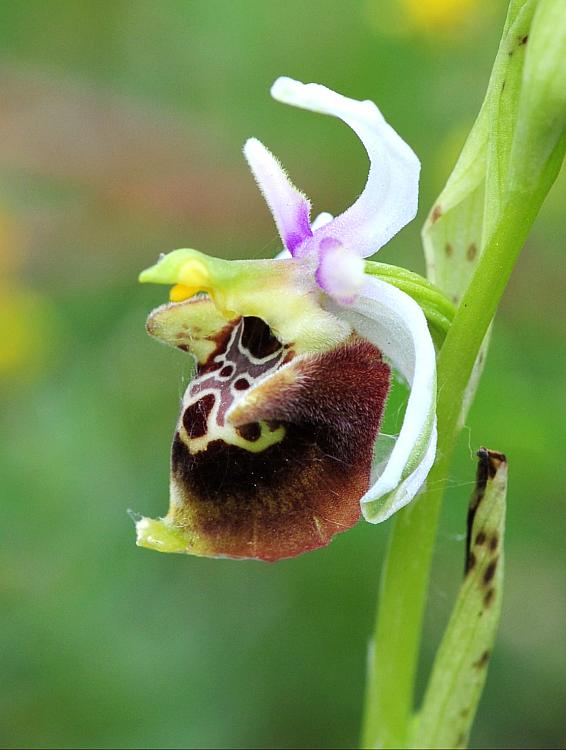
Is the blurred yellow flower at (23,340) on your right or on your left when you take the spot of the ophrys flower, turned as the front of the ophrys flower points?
on your right

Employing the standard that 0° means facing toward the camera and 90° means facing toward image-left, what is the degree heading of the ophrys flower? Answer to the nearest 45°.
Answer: approximately 90°

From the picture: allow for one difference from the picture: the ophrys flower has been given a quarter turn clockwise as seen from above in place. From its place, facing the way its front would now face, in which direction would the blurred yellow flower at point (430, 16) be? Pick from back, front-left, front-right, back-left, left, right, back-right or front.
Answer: front

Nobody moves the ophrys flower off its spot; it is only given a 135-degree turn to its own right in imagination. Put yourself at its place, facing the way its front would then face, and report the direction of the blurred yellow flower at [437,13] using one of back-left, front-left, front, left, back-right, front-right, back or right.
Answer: front-left
